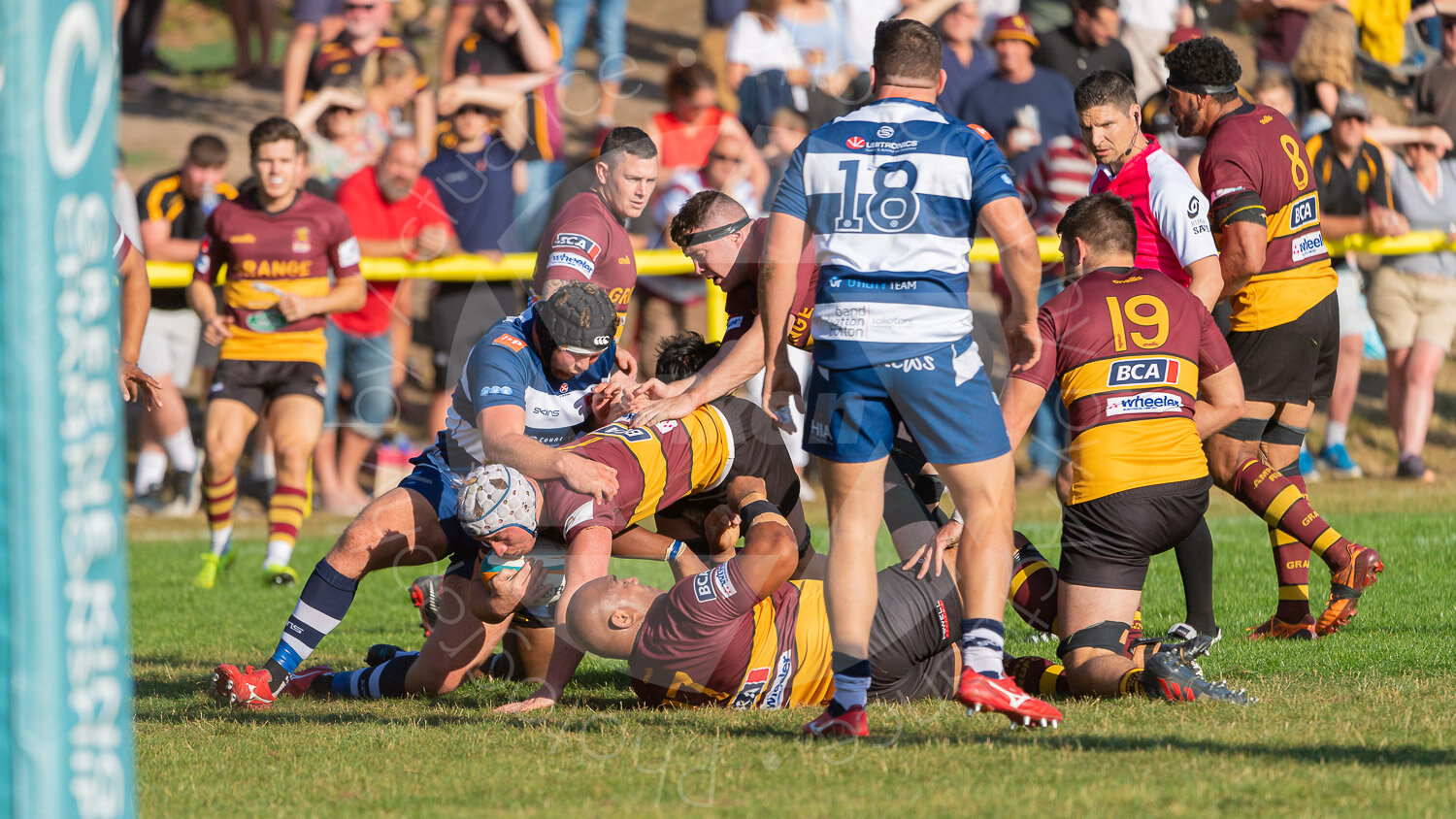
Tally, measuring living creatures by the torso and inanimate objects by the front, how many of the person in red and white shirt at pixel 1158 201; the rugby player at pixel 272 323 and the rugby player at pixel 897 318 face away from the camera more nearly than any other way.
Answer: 1

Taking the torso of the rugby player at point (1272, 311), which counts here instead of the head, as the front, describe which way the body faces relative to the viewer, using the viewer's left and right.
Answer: facing away from the viewer and to the left of the viewer

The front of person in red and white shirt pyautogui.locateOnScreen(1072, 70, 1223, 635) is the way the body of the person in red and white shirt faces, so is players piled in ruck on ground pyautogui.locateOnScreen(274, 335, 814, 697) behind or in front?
in front

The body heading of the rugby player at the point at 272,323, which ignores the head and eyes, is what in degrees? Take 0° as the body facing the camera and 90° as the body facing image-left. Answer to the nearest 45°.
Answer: approximately 0°

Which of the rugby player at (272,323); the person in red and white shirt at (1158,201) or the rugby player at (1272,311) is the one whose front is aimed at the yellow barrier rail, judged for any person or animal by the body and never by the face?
the rugby player at (1272,311)

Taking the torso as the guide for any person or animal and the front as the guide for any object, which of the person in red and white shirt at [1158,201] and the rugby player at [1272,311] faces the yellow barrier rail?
the rugby player at [1272,311]

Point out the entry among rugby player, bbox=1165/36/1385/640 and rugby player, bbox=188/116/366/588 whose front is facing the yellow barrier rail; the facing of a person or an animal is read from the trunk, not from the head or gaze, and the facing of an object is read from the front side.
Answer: rugby player, bbox=1165/36/1385/640

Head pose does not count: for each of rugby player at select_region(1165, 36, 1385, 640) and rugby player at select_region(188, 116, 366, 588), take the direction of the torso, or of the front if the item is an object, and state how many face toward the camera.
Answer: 1

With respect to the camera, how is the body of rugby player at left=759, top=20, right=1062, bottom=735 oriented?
away from the camera

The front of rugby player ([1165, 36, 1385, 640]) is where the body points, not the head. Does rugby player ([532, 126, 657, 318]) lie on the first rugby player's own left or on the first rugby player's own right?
on the first rugby player's own left

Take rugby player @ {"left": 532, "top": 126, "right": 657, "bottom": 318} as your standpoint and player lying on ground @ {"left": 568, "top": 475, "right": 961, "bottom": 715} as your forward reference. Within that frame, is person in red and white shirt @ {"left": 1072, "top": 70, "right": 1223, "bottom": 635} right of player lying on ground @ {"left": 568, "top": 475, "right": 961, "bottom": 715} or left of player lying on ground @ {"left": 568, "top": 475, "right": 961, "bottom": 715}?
left

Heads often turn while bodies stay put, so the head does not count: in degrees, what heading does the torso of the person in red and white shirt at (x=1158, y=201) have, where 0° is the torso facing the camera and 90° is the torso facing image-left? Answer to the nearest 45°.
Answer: approximately 45°

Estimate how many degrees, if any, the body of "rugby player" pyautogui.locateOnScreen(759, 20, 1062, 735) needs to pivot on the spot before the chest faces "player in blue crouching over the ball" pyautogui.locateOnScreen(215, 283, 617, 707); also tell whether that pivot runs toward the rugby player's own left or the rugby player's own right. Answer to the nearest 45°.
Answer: approximately 45° to the rugby player's own left
